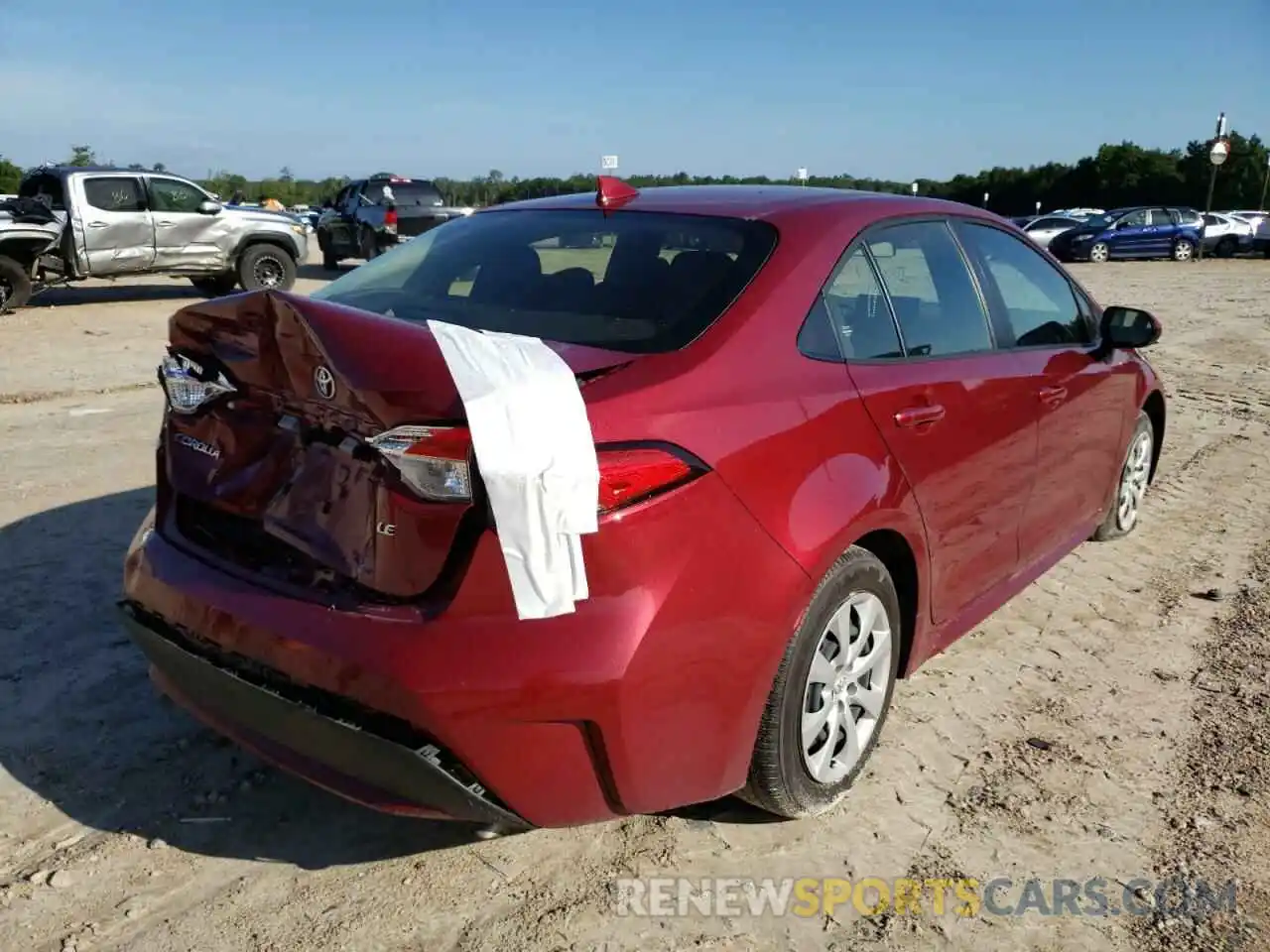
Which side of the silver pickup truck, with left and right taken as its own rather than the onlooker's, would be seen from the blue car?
front

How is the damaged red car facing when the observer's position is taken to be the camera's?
facing away from the viewer and to the right of the viewer

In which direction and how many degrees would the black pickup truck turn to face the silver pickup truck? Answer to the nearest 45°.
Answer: approximately 90° to its left

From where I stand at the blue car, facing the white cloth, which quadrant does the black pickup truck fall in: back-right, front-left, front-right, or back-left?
front-right

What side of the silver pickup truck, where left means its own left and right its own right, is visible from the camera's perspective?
right

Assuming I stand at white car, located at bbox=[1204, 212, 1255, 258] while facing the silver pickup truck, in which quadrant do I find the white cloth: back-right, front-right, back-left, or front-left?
front-left

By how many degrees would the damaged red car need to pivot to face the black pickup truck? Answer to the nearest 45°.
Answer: approximately 45° to its left

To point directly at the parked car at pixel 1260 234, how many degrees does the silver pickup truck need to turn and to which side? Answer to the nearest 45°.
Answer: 0° — it already faces it

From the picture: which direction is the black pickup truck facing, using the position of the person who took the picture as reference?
facing away from the viewer and to the left of the viewer

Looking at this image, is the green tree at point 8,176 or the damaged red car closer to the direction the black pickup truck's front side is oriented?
the green tree

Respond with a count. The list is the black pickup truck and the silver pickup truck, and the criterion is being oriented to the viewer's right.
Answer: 1

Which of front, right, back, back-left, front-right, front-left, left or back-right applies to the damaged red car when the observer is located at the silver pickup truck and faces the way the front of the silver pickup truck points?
right
